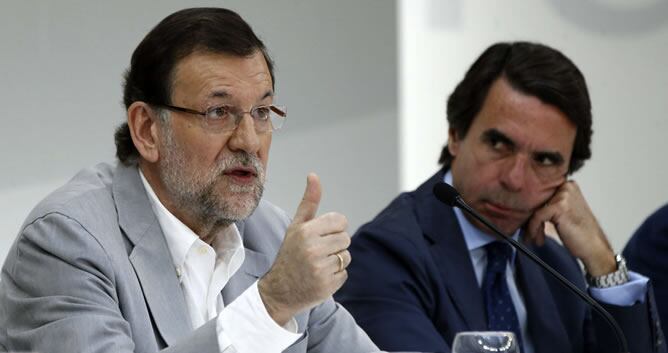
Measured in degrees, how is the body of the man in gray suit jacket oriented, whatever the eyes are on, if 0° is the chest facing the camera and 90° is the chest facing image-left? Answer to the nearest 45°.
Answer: approximately 315°

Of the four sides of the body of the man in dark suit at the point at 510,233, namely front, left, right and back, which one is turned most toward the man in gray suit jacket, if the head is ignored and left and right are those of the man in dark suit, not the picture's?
right

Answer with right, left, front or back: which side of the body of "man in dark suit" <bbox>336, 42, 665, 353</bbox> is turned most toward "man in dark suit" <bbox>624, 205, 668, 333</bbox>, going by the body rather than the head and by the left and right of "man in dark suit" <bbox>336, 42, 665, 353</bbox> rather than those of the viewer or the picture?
left

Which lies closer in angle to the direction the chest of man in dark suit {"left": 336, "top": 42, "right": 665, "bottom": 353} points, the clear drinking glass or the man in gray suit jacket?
the clear drinking glass

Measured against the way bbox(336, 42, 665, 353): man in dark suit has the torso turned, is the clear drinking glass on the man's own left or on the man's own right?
on the man's own right

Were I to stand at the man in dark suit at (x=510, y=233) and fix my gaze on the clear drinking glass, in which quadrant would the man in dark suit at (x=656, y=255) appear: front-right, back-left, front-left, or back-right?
back-left

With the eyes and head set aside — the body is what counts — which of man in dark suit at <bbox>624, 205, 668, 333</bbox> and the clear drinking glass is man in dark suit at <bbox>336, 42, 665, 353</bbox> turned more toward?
the clear drinking glass

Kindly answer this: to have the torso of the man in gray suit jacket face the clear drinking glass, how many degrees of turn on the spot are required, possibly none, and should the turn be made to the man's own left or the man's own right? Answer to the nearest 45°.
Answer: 0° — they already face it
